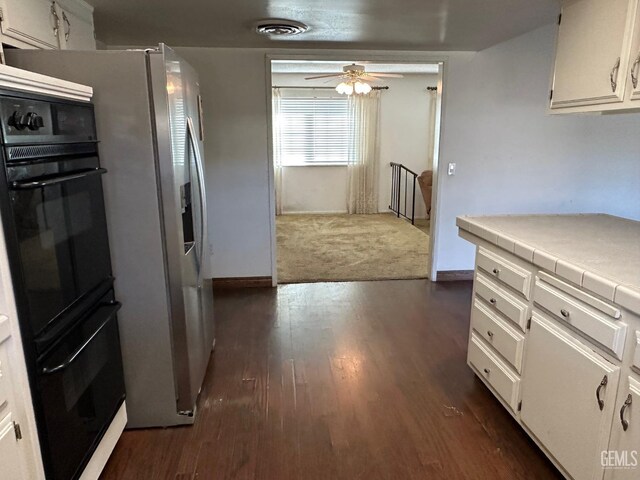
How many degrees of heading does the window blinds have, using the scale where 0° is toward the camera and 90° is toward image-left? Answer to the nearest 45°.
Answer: approximately 0°

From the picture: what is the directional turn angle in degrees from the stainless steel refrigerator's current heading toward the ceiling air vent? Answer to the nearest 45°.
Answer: approximately 45° to its left

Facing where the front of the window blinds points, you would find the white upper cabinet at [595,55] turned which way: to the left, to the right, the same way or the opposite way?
to the right

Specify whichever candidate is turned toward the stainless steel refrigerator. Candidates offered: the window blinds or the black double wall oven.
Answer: the window blinds

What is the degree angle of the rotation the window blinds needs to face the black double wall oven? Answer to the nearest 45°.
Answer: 0° — it already faces it

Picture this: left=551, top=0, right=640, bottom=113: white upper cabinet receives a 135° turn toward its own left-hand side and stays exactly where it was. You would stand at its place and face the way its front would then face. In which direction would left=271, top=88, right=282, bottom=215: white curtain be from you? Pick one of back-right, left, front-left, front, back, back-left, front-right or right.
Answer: back-left

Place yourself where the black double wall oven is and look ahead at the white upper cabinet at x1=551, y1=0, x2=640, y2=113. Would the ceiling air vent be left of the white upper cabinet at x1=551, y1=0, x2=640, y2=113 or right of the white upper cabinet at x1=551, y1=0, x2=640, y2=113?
left

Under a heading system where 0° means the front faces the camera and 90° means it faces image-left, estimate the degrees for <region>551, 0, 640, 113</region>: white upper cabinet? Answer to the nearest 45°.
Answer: approximately 45°

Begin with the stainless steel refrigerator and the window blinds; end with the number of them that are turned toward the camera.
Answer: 1

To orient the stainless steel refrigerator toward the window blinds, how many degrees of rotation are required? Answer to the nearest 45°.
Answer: approximately 45° to its left

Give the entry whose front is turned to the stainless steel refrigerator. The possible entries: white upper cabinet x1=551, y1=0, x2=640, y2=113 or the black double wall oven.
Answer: the white upper cabinet

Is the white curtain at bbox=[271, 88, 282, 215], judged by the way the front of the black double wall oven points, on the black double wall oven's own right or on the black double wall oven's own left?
on the black double wall oven's own left

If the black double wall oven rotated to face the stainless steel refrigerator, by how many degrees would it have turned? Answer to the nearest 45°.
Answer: approximately 90° to its left

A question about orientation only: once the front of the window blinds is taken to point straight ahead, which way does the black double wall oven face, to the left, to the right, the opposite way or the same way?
to the left

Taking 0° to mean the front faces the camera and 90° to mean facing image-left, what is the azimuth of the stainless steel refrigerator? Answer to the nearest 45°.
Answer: approximately 270°

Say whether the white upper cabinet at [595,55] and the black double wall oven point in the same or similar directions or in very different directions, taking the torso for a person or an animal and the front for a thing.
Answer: very different directions

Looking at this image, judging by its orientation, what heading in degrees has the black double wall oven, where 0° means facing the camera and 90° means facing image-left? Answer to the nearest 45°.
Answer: approximately 315°
